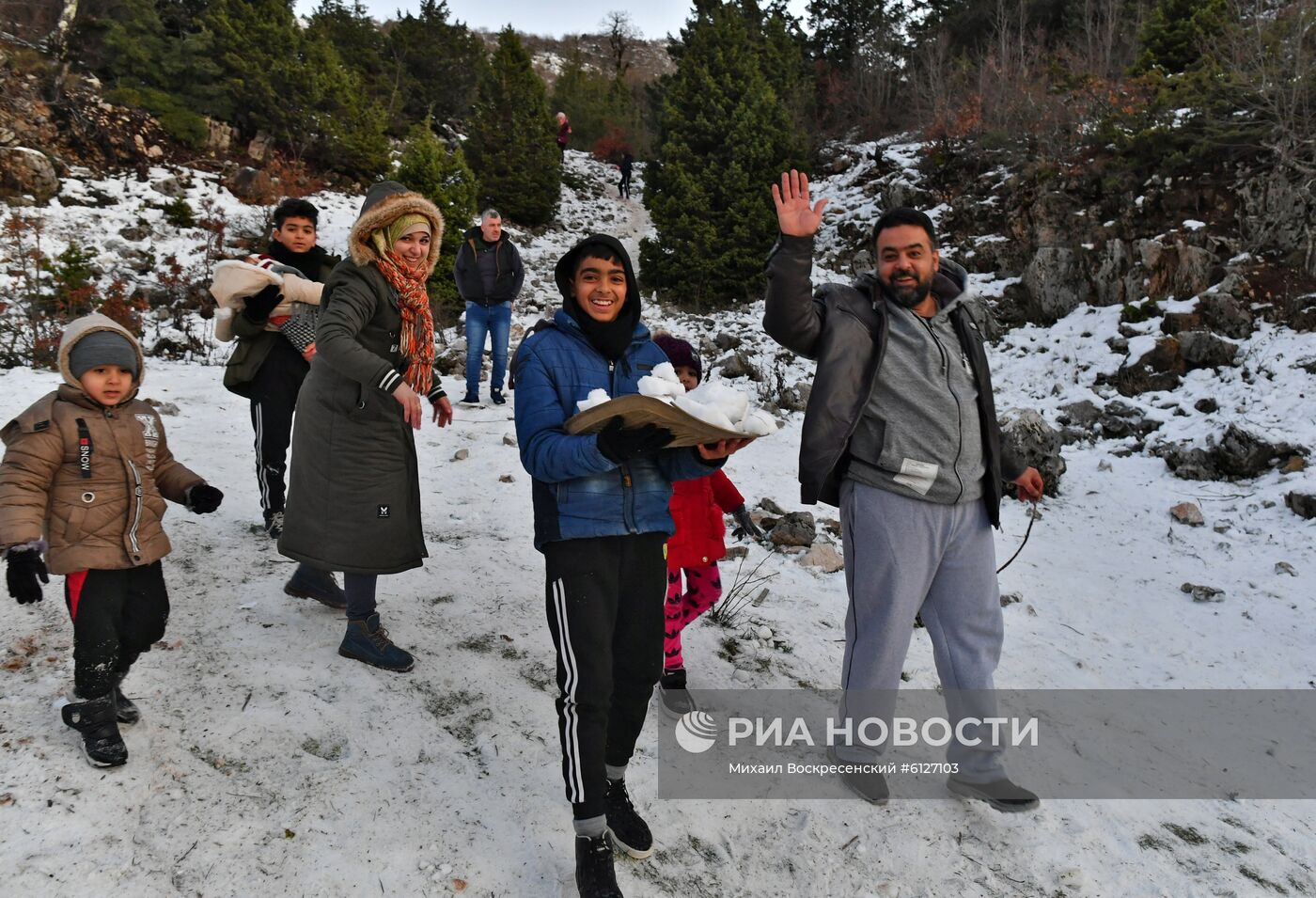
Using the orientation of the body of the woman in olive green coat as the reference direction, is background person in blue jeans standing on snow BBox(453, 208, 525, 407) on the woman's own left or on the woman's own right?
on the woman's own left

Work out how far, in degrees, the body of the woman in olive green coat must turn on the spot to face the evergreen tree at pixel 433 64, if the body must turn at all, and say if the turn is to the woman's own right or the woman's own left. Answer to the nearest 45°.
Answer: approximately 135° to the woman's own left

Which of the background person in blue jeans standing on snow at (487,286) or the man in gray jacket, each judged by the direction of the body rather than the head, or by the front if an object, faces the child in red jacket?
the background person in blue jeans standing on snow

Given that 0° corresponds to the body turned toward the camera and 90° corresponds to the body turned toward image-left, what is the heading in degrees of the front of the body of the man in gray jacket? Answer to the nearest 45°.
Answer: approximately 315°

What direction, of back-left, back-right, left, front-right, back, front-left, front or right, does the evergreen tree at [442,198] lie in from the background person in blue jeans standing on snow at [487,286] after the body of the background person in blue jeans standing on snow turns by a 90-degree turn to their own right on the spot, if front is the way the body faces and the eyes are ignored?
right

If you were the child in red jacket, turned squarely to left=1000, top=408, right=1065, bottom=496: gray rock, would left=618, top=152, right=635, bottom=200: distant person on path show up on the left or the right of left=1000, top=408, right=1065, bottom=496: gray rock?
left

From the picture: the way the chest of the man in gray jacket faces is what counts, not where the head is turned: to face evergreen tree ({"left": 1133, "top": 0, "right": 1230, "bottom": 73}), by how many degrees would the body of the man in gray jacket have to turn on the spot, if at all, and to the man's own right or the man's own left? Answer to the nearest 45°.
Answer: approximately 135° to the man's own left
